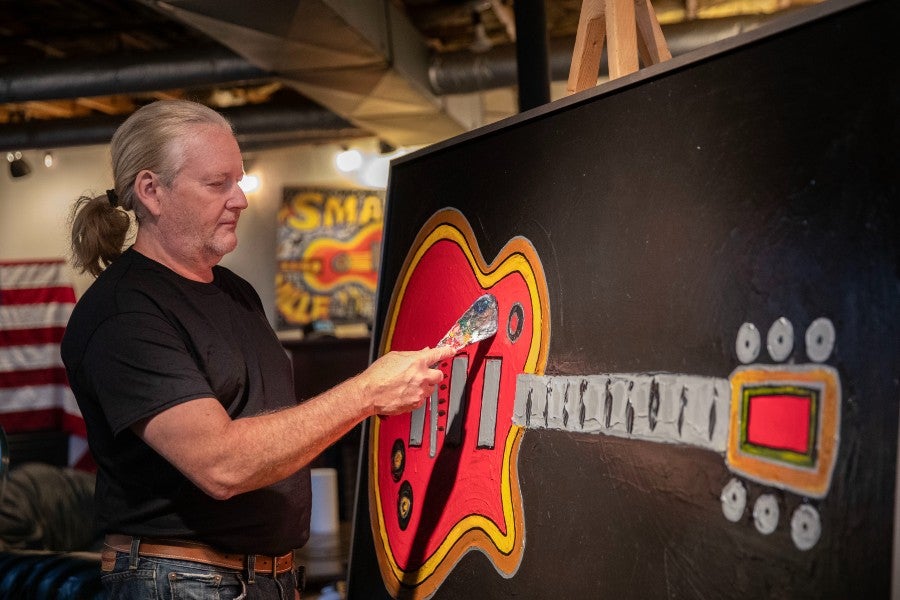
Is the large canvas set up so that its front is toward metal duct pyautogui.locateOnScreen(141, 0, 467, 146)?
no

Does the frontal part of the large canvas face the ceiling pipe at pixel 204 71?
no

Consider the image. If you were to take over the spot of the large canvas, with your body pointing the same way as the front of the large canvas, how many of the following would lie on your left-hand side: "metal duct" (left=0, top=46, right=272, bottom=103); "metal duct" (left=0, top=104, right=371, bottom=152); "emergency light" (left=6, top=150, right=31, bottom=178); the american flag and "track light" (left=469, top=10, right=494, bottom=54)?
0

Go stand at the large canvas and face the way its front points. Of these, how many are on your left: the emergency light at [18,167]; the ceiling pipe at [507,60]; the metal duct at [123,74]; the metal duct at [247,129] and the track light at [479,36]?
0

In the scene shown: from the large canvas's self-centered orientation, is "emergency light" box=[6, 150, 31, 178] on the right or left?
on its right

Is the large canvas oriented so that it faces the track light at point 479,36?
no

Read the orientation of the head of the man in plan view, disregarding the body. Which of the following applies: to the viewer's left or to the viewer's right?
to the viewer's right

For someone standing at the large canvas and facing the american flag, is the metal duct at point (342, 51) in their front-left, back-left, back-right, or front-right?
front-right

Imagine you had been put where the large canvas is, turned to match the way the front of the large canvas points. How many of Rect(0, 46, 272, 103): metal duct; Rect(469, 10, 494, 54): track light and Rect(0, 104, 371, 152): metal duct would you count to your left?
0

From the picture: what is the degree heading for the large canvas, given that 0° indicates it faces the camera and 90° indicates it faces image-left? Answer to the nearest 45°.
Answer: approximately 45°

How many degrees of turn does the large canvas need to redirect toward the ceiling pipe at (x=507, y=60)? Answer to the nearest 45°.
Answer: approximately 135° to its right

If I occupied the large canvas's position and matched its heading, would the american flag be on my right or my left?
on my right

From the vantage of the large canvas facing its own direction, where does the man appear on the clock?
The man is roughly at 2 o'clock from the large canvas.

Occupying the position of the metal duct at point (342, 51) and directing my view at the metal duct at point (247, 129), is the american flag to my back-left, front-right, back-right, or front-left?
front-left

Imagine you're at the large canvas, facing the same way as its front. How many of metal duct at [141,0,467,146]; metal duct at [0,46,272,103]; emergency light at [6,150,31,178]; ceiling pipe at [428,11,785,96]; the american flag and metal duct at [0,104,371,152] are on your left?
0
